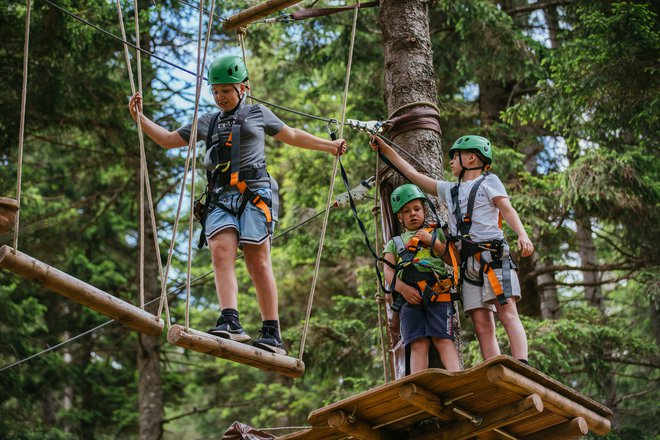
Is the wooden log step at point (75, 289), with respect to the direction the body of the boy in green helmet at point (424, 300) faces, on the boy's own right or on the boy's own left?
on the boy's own right

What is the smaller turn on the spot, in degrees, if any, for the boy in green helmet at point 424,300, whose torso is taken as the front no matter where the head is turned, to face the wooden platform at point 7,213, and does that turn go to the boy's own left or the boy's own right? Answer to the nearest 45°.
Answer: approximately 45° to the boy's own right

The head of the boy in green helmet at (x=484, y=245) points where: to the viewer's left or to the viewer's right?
to the viewer's left
